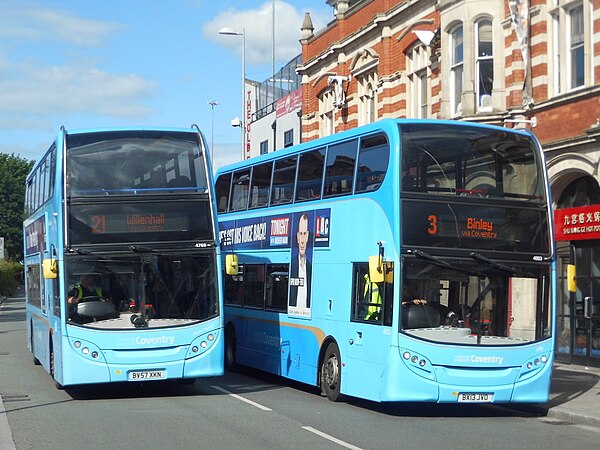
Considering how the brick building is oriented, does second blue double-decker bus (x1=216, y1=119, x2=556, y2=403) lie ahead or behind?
ahead

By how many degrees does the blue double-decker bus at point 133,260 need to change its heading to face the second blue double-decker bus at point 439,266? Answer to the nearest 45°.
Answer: approximately 45° to its left

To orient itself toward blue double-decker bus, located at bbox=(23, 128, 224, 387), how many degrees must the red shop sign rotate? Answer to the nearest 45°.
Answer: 0° — it already faces it

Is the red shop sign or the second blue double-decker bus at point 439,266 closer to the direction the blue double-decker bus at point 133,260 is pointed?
the second blue double-decker bus

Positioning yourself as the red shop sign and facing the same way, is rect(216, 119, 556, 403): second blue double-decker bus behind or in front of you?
in front

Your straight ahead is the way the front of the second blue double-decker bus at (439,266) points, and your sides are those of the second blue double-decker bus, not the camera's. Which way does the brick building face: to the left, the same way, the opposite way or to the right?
to the right

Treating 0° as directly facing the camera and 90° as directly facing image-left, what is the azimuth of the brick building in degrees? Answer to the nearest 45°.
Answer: approximately 45°

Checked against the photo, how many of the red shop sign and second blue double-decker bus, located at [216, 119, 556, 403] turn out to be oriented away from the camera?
0
